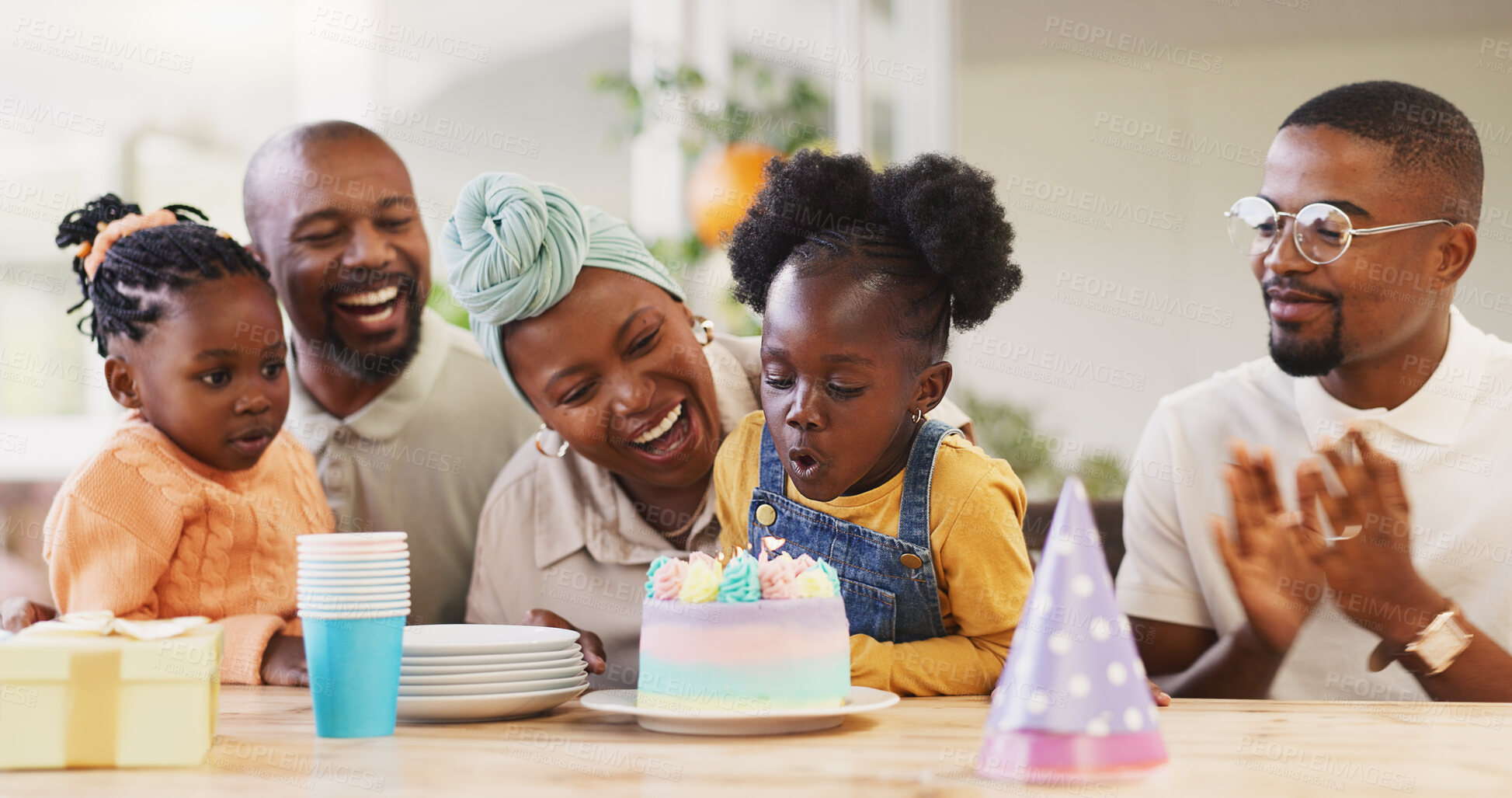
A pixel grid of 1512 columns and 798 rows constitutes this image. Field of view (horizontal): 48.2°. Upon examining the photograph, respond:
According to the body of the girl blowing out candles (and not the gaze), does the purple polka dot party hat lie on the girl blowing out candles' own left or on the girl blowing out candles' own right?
on the girl blowing out candles' own left

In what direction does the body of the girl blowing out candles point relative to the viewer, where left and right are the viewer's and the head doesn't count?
facing the viewer and to the left of the viewer

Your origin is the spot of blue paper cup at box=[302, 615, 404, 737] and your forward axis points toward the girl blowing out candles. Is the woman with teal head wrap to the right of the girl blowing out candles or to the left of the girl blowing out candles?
left

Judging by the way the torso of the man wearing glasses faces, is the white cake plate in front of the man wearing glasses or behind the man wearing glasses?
in front

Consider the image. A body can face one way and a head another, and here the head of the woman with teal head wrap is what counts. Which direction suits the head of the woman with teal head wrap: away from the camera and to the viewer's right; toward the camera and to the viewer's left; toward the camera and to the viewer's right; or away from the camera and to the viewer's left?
toward the camera and to the viewer's right

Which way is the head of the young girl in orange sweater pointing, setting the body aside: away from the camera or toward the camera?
toward the camera

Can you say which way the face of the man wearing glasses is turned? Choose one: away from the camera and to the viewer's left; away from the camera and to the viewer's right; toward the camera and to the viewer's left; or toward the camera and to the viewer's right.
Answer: toward the camera and to the viewer's left

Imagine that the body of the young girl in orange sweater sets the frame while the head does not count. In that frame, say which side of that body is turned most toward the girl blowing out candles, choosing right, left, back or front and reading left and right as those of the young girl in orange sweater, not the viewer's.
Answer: front

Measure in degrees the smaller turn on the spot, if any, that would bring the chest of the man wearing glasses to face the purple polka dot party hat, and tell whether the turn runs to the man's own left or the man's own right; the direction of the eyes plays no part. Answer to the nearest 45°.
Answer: approximately 45° to the man's own left

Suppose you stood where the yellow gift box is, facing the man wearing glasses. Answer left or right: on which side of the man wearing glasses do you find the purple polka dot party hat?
right

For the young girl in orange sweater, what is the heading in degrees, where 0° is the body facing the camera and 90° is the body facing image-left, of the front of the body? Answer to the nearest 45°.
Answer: approximately 315°

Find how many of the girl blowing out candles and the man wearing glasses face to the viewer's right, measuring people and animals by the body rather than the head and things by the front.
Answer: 0

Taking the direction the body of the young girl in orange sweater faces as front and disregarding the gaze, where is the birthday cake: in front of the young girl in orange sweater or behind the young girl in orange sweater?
in front
